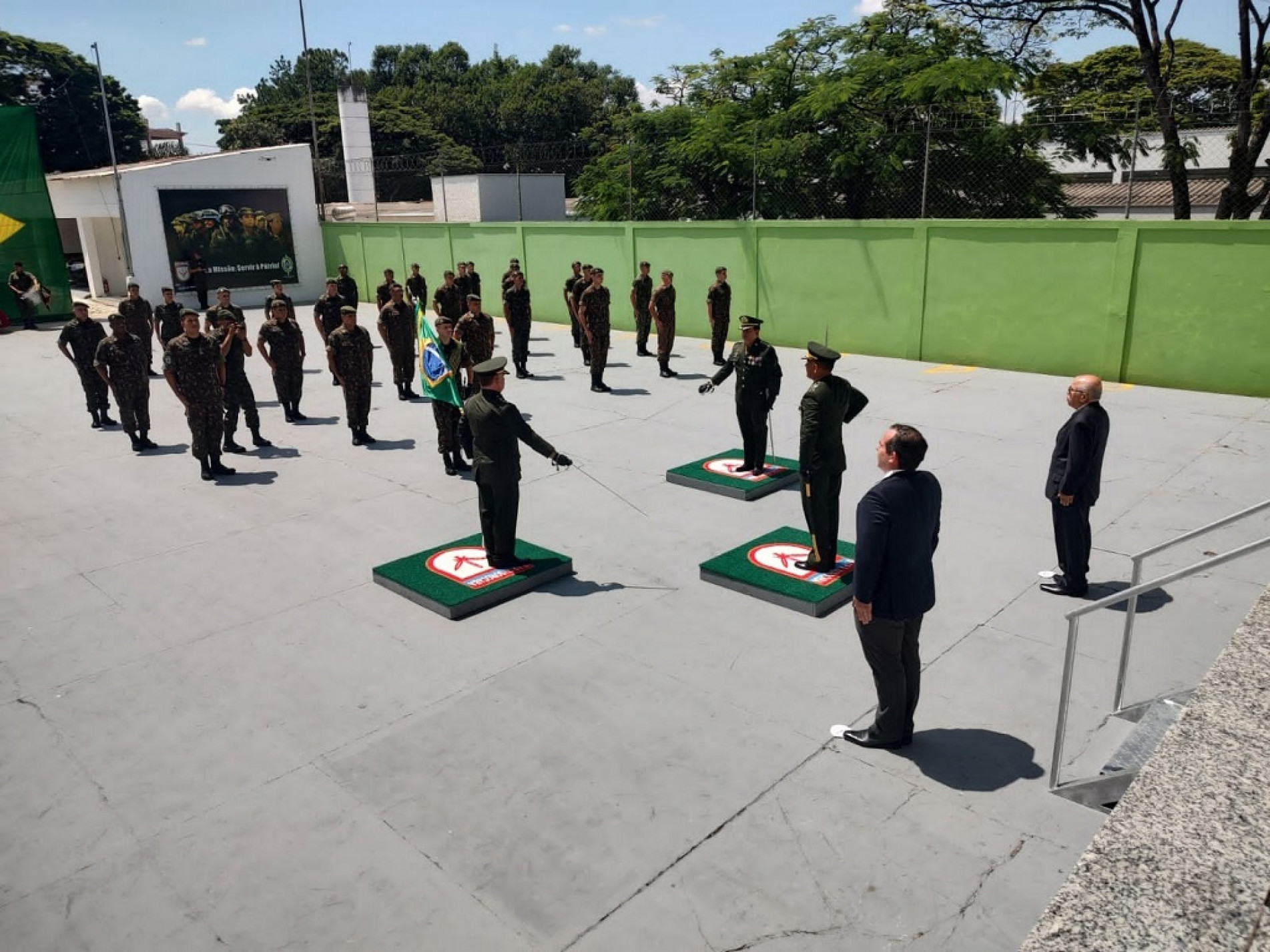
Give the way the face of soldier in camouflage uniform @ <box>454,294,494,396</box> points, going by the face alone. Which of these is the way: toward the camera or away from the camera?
toward the camera

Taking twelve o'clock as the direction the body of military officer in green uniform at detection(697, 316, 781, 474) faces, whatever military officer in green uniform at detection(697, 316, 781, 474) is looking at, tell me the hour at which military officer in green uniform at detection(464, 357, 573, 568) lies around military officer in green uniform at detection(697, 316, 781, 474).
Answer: military officer in green uniform at detection(464, 357, 573, 568) is roughly at 12 o'clock from military officer in green uniform at detection(697, 316, 781, 474).

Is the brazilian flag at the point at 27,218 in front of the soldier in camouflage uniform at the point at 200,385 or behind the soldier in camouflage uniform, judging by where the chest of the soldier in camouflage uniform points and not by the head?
behind

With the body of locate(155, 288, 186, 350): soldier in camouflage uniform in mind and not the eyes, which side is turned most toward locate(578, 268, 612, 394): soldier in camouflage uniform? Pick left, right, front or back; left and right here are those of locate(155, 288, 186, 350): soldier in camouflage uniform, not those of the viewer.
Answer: front

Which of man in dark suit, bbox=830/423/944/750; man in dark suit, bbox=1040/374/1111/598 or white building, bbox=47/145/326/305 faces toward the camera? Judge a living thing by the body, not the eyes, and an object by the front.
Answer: the white building

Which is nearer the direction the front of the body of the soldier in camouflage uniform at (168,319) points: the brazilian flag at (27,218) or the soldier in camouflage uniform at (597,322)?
the soldier in camouflage uniform

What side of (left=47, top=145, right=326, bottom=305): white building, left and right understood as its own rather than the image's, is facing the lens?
front

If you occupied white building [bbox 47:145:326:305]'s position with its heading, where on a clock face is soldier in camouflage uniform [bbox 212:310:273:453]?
The soldier in camouflage uniform is roughly at 12 o'clock from the white building.

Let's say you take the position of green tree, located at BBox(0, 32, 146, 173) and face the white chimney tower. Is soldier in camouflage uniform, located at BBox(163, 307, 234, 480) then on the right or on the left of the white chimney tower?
right

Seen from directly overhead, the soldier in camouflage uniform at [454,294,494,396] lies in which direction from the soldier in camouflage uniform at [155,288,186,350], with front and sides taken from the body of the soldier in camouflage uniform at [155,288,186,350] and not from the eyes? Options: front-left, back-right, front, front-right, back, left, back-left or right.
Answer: front

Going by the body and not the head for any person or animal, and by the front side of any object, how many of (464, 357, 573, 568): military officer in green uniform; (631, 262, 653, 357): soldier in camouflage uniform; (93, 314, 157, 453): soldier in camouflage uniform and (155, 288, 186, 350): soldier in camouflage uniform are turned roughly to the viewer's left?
0

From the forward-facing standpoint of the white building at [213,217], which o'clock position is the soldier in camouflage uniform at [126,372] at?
The soldier in camouflage uniform is roughly at 12 o'clock from the white building.

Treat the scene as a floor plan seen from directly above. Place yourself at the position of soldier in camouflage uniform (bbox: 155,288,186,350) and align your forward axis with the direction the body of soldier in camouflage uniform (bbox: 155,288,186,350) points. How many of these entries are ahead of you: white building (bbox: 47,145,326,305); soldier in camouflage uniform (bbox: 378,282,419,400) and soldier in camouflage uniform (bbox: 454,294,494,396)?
2

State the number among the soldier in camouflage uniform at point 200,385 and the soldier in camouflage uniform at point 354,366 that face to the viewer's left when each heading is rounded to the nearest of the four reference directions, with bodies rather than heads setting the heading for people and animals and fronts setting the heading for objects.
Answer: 0

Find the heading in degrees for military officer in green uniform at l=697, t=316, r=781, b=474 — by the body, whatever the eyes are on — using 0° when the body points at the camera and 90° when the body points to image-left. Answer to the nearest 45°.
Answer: approximately 45°

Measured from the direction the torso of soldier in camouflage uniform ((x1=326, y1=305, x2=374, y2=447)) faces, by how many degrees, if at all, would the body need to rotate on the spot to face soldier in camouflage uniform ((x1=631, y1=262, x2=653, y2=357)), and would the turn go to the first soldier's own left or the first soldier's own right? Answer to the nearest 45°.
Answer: approximately 90° to the first soldier's own left

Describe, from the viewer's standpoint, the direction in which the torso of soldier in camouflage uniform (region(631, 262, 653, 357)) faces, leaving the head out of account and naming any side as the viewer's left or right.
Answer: facing the viewer and to the right of the viewer

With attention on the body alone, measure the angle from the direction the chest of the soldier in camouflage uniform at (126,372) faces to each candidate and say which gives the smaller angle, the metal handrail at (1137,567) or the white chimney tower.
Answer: the metal handrail

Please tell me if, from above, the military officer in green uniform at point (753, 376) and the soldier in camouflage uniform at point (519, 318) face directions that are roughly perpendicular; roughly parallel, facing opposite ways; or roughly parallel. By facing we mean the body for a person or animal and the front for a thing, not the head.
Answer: roughly perpendicular
